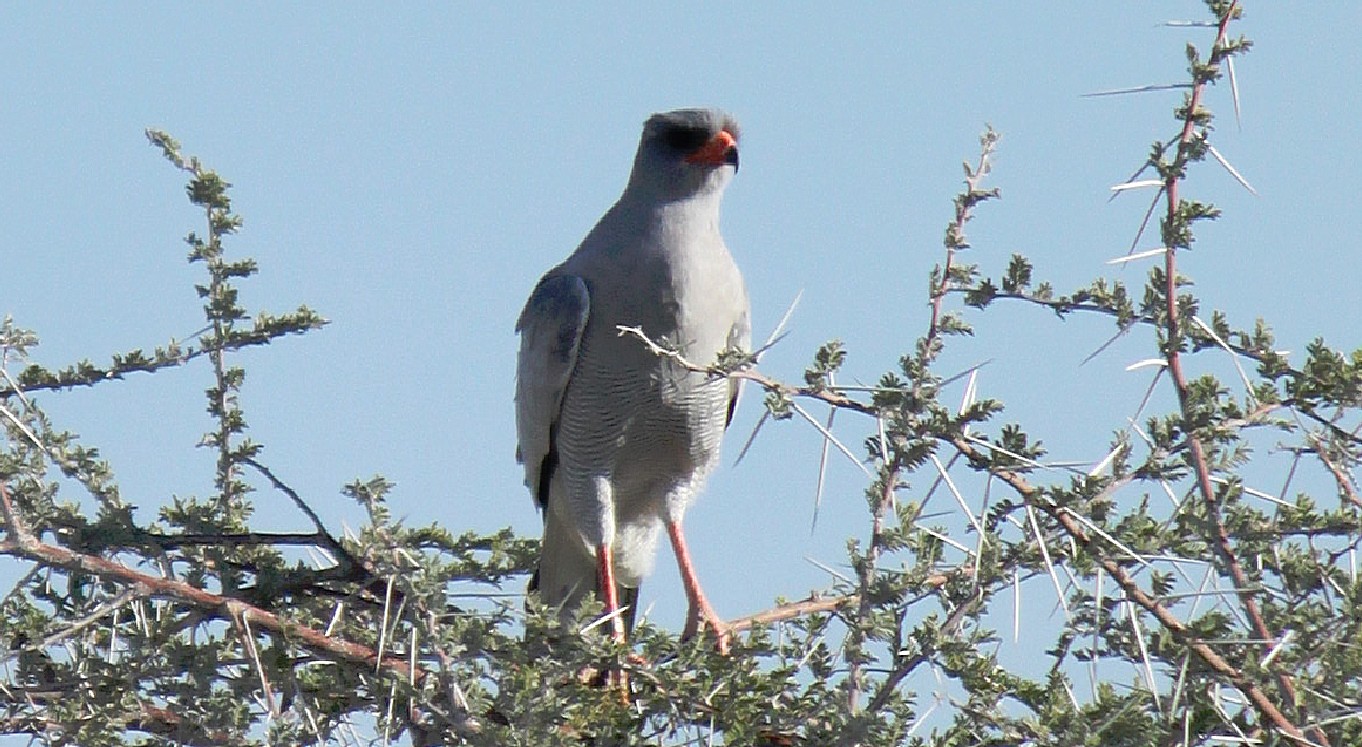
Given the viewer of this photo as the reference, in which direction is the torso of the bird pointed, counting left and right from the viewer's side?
facing the viewer and to the right of the viewer
